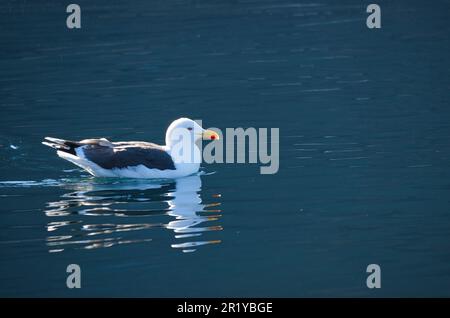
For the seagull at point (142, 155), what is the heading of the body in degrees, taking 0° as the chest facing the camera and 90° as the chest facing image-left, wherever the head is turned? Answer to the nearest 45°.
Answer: approximately 270°
